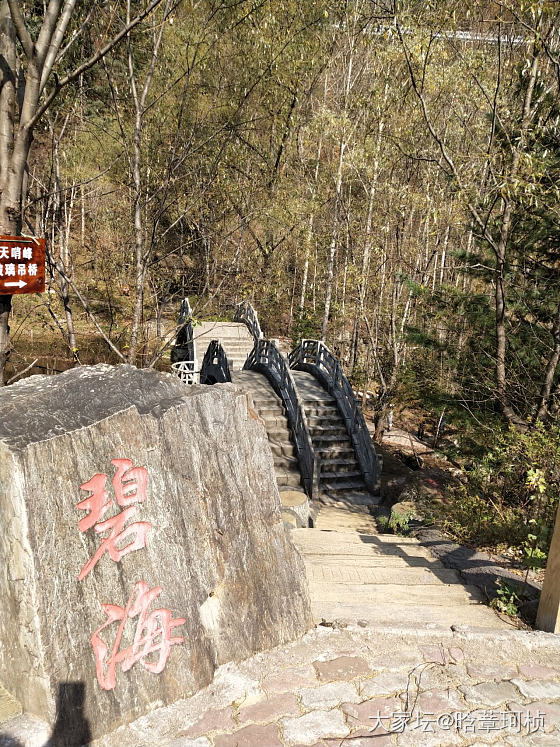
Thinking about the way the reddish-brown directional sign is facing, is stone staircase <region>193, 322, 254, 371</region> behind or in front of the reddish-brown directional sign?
behind

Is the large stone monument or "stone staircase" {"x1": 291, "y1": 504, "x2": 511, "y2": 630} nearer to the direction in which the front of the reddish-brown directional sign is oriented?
the large stone monument

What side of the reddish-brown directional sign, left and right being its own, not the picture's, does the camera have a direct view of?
front

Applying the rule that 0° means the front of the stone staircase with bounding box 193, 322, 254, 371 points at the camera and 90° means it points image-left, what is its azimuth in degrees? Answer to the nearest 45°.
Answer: approximately 0°

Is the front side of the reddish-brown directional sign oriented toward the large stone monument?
yes

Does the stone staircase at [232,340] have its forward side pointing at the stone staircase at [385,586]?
yes

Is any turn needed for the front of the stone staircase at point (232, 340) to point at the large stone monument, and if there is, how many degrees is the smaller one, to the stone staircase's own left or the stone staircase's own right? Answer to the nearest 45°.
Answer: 0° — it already faces it

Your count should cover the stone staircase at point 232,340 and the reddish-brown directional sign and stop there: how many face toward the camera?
2

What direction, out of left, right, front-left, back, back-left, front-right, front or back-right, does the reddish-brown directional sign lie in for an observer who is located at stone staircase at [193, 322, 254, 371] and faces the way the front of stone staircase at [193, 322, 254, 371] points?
front
